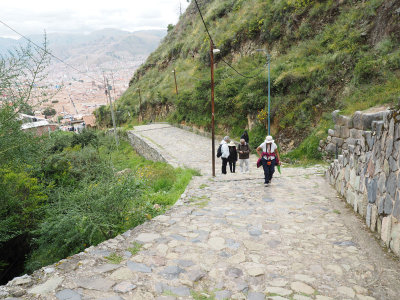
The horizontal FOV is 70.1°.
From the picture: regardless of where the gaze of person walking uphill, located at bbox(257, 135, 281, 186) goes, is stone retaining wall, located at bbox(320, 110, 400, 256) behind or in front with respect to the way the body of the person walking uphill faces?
in front

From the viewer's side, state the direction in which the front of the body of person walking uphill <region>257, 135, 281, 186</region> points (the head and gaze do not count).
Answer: toward the camera

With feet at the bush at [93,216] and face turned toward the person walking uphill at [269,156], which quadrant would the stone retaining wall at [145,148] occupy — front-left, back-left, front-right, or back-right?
front-left

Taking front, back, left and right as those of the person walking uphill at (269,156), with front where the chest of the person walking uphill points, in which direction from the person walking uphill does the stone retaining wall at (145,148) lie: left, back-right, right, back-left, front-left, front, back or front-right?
back-right

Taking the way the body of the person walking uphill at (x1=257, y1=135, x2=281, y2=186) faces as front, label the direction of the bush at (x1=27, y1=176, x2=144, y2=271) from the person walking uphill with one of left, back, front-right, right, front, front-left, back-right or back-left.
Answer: front-right

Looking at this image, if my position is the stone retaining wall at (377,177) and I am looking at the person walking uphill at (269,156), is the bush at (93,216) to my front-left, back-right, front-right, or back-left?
front-left

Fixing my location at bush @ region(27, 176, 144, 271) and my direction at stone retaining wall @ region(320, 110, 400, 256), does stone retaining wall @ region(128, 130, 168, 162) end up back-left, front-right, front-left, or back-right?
back-left

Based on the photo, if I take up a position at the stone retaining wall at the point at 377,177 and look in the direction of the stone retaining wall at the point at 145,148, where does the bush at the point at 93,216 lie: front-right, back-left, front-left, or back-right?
front-left
